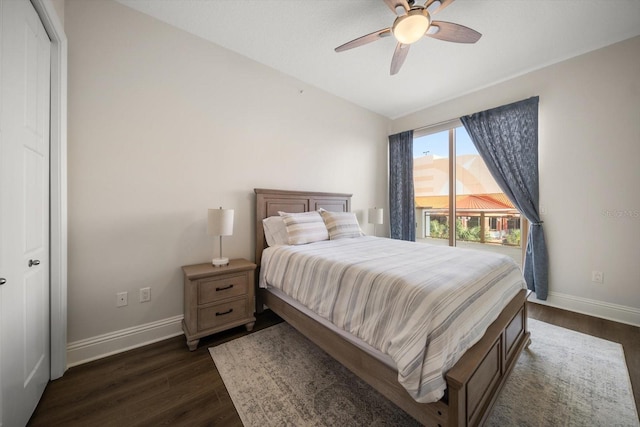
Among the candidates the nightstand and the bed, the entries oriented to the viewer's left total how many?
0

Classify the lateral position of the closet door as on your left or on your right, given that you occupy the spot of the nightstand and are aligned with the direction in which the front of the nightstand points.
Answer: on your right

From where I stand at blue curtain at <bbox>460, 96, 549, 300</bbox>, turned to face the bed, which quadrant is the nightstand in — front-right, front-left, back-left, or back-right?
front-right

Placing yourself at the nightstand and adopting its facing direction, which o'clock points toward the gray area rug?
The gray area rug is roughly at 12 o'clock from the nightstand.

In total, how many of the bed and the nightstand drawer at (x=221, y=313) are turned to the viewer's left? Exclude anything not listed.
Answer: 0

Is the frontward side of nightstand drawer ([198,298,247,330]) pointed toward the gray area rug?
yes

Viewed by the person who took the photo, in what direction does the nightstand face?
facing the viewer and to the right of the viewer

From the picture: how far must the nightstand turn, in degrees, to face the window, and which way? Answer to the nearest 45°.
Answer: approximately 45° to its left

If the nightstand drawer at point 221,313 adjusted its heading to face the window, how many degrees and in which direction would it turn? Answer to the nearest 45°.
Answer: approximately 45° to its left

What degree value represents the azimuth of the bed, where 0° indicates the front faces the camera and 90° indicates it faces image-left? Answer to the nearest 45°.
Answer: approximately 315°

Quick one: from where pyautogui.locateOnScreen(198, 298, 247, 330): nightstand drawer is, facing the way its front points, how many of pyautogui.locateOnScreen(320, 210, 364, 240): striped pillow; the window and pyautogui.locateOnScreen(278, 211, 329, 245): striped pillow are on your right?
0

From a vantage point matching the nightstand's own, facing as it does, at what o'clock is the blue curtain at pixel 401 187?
The blue curtain is roughly at 10 o'clock from the nightstand.

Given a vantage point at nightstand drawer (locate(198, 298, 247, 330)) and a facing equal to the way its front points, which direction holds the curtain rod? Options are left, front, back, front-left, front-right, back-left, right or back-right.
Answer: front-left
